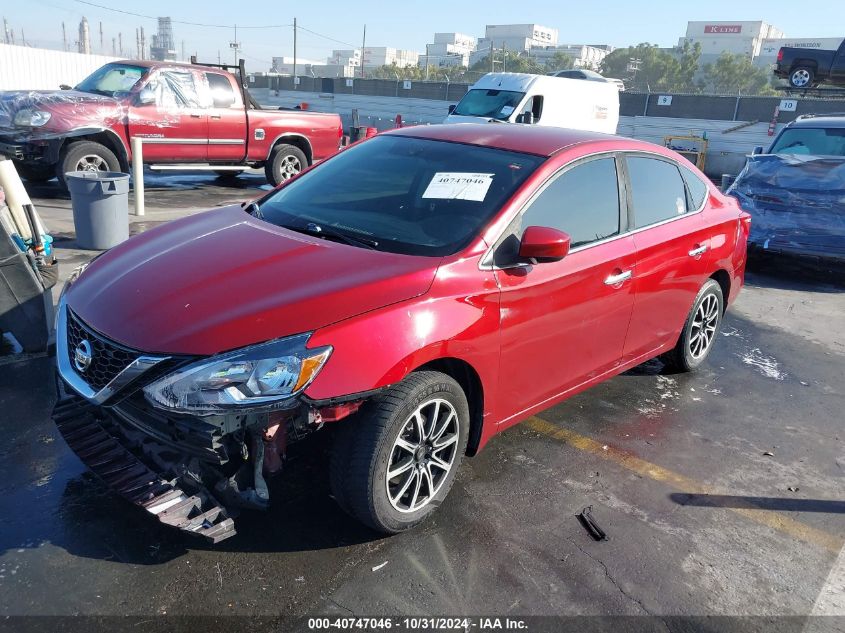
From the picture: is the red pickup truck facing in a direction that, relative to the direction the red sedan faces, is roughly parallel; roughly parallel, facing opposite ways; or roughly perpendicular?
roughly parallel

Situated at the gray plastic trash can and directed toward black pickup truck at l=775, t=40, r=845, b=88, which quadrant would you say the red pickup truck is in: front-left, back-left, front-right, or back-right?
front-left

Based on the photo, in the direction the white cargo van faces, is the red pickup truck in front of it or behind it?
in front

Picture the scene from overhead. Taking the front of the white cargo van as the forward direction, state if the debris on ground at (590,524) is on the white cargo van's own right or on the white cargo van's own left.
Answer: on the white cargo van's own left

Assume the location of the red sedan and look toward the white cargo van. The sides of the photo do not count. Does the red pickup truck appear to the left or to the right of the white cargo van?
left

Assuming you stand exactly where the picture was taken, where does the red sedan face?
facing the viewer and to the left of the viewer

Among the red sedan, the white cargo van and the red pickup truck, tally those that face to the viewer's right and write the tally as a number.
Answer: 0

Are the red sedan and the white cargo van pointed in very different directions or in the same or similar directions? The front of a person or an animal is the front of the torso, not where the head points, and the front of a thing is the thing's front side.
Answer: same or similar directions

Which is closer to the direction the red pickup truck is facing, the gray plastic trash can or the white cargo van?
the gray plastic trash can

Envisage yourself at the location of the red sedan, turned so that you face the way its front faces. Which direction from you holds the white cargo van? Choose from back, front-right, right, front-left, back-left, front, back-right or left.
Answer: back-right

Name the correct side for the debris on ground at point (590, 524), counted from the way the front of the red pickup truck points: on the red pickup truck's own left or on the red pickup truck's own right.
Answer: on the red pickup truck's own left

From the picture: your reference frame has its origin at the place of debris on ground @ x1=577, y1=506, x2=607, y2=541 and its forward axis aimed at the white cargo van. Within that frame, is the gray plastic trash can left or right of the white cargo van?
left

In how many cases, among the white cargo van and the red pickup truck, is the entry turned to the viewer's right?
0

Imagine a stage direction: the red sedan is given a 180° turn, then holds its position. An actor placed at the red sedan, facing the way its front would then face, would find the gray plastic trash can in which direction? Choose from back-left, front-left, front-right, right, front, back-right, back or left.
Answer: left
